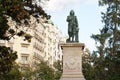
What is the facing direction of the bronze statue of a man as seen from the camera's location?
facing the viewer
